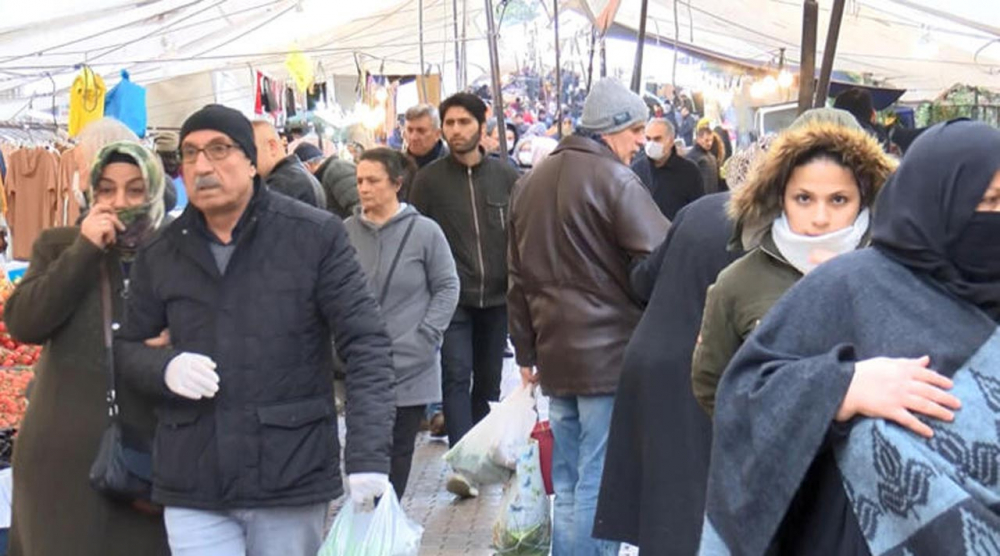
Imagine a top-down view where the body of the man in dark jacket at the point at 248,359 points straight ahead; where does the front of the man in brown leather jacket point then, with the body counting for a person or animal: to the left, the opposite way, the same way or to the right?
the opposite way

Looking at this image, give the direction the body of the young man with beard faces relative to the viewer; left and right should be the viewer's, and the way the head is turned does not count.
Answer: facing the viewer

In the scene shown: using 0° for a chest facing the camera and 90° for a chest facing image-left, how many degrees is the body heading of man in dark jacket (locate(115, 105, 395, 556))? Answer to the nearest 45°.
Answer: approximately 45°

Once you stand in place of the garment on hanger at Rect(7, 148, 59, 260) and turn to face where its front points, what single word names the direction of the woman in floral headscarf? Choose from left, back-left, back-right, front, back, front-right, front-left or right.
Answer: front

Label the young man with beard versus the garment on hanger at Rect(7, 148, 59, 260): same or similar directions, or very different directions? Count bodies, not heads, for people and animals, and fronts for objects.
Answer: same or similar directions

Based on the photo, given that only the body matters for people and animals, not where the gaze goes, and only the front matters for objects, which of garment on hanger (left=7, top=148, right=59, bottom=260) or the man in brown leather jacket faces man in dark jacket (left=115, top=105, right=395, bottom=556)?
the garment on hanger

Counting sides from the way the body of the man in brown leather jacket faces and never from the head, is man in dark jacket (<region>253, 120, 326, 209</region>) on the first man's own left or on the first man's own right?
on the first man's own left

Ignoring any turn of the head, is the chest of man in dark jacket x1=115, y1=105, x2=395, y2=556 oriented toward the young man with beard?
no

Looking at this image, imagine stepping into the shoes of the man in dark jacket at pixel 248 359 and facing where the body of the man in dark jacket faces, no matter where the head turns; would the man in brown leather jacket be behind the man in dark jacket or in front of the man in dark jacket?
behind

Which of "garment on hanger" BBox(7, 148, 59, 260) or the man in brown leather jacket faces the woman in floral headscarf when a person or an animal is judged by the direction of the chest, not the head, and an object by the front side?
the garment on hanger

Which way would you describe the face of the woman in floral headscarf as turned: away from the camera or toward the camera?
toward the camera

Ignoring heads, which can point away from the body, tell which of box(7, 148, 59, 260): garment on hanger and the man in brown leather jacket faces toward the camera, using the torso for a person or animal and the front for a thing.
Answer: the garment on hanger

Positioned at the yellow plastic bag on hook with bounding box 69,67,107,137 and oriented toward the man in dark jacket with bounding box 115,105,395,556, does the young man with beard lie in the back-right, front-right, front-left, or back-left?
front-left

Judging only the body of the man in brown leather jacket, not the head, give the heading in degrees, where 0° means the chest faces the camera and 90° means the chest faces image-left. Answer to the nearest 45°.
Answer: approximately 225°

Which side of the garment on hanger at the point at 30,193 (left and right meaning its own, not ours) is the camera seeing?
front

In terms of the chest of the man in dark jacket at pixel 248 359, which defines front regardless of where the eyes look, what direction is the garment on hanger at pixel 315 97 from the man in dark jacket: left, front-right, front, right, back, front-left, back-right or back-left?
back-right

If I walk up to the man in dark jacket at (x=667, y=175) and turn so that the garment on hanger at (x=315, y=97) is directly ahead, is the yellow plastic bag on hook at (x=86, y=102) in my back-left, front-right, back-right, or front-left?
front-left

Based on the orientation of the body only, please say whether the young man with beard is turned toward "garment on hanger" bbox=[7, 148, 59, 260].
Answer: no
